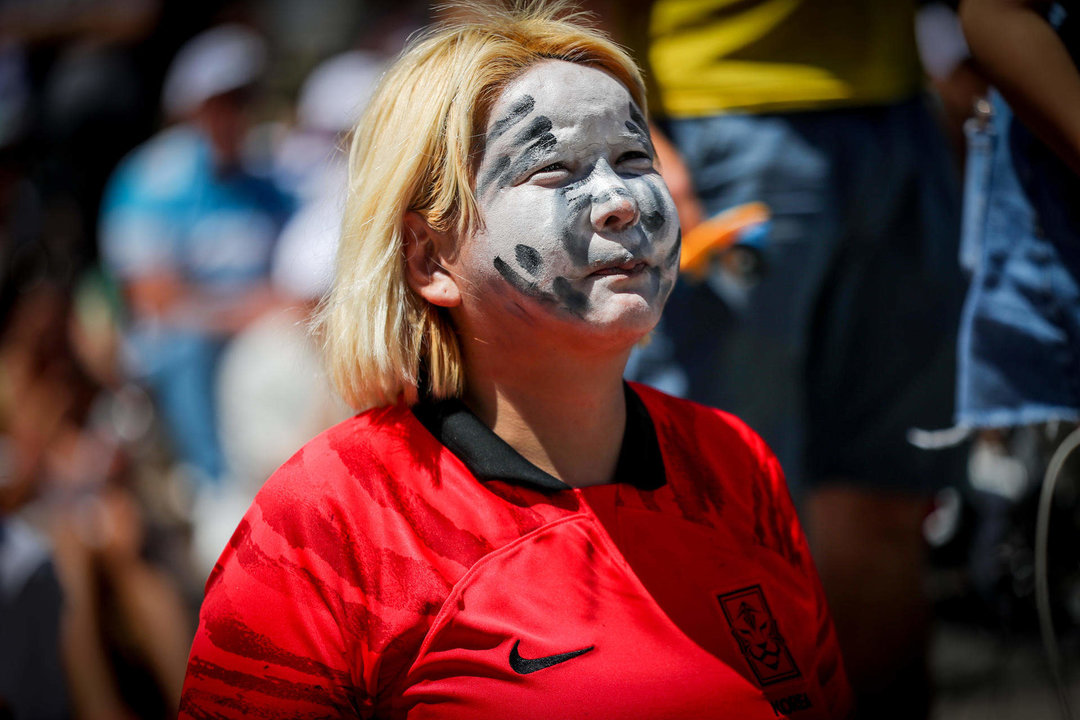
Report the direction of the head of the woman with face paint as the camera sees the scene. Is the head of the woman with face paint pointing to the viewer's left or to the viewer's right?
to the viewer's right

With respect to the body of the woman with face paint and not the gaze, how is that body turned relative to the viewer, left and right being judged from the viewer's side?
facing the viewer and to the right of the viewer

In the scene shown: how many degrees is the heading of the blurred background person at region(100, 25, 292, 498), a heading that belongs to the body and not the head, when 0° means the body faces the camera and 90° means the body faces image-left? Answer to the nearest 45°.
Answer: approximately 315°

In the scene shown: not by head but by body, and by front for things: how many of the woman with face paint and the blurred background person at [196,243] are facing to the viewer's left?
0
